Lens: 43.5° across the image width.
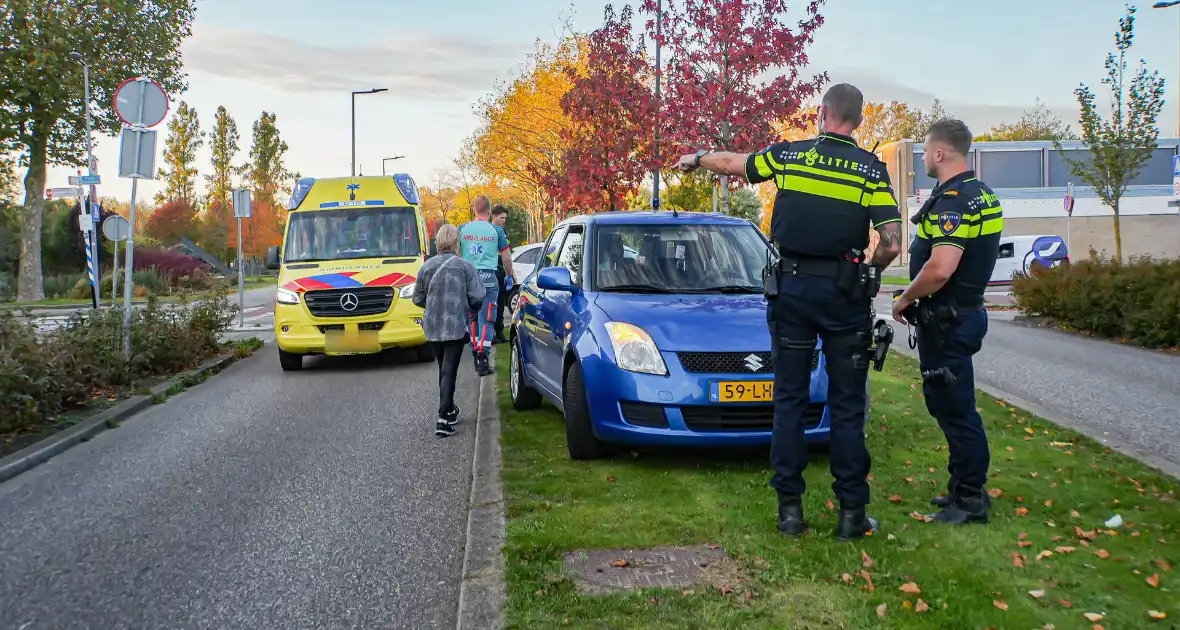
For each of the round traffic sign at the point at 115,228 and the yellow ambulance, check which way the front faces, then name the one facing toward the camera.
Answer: the yellow ambulance

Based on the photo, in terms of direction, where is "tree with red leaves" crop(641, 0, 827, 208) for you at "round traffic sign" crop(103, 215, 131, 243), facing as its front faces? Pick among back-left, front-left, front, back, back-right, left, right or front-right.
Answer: right

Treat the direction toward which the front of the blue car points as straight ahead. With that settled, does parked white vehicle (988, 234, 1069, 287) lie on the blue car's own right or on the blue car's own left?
on the blue car's own left

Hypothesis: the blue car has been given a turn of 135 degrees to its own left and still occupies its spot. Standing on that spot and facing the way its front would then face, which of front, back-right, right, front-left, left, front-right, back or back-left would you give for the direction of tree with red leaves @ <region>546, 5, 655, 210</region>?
front

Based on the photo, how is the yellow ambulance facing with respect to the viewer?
toward the camera

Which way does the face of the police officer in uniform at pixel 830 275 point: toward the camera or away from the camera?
away from the camera

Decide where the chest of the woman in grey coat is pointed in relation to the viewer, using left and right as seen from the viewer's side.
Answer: facing away from the viewer

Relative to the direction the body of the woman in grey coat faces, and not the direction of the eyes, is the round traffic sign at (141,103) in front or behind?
in front

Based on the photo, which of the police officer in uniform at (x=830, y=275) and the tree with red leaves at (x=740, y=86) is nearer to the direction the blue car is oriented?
the police officer in uniform

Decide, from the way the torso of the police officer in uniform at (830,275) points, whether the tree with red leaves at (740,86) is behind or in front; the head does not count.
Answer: in front

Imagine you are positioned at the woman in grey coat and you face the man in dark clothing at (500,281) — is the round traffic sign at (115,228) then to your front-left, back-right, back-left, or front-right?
front-left

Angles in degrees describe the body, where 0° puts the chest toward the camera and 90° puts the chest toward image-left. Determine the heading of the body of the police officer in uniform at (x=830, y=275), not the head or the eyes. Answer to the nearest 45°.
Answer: approximately 180°
